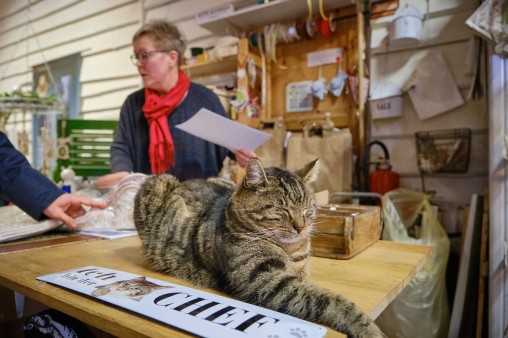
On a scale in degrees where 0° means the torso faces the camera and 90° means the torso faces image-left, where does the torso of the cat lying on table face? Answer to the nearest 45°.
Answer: approximately 315°

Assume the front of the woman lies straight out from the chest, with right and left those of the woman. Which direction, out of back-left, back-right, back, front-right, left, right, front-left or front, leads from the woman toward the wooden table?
front-left

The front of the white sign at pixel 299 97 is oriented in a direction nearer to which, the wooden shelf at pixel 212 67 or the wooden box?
the wooden box

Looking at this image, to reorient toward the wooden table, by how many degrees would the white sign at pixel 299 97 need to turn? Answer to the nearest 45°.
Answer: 0° — it already faces it

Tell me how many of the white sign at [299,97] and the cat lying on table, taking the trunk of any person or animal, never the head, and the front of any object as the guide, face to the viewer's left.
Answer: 0

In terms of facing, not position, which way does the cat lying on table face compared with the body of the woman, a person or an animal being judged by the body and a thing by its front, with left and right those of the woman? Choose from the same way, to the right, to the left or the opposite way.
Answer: to the left

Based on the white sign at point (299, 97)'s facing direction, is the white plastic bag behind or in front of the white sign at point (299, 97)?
in front

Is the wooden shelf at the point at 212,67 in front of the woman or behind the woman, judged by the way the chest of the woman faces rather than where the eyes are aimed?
behind

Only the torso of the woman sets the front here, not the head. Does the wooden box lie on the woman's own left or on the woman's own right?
on the woman's own left

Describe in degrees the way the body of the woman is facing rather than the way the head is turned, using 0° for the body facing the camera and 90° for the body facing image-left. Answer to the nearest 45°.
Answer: approximately 45°

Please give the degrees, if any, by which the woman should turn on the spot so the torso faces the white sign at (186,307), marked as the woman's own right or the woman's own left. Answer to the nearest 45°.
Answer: approximately 45° to the woman's own left

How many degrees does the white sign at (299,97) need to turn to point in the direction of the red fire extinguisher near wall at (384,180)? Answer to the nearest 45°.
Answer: approximately 45° to its left
